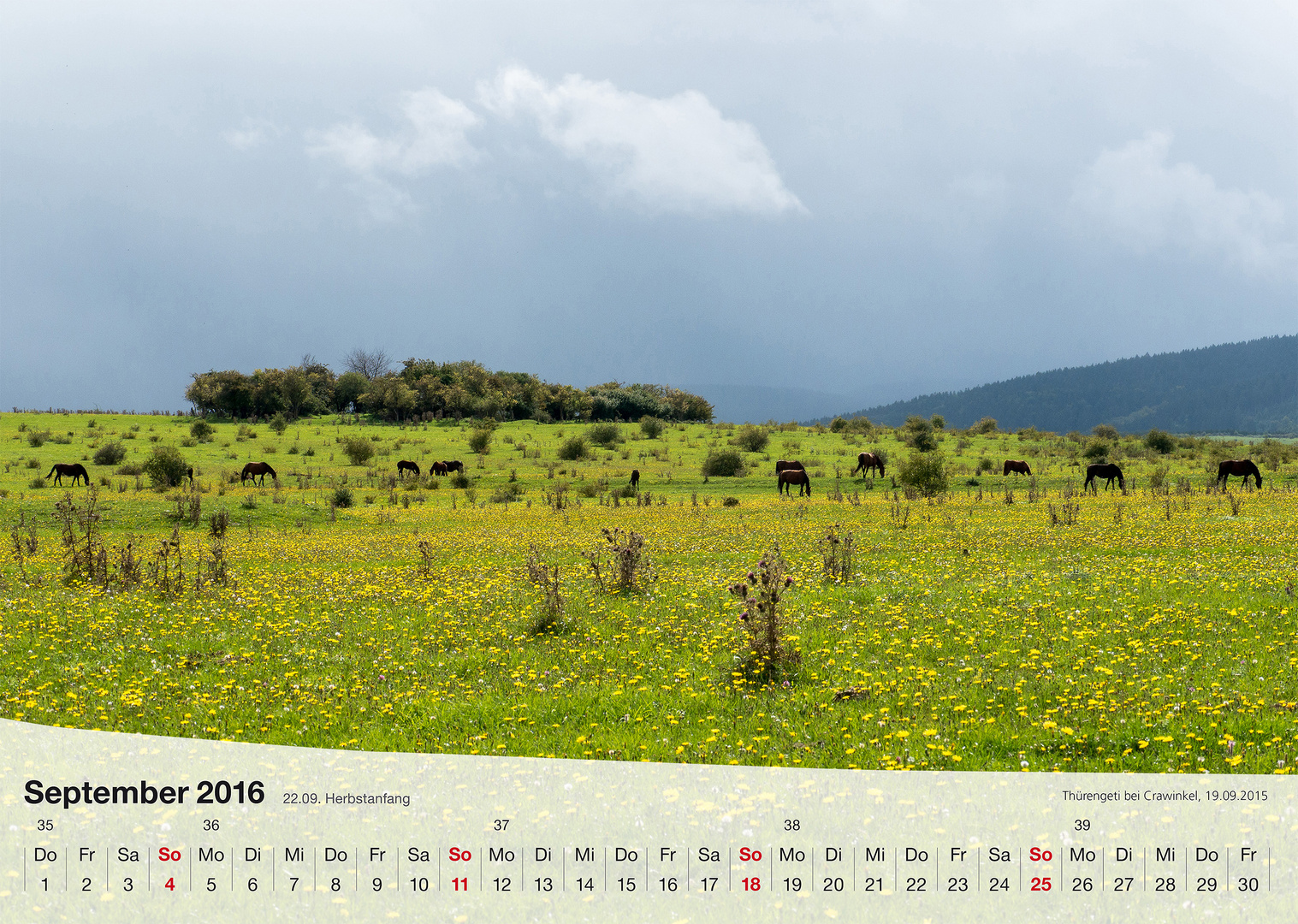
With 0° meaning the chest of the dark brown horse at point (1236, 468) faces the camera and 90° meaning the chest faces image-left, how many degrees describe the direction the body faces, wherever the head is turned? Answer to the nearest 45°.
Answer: approximately 270°

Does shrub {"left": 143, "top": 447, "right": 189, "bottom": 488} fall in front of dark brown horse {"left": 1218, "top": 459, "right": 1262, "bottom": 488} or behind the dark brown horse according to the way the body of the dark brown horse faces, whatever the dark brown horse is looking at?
behind

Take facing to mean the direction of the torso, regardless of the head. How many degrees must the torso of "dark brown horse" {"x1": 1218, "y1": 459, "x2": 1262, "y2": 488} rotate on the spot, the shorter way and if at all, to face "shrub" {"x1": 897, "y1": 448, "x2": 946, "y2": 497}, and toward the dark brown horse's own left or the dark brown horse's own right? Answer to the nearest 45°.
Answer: approximately 135° to the dark brown horse's own right

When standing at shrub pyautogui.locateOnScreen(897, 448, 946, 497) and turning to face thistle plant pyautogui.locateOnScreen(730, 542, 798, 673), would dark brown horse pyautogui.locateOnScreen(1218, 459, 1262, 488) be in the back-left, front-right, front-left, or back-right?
back-left

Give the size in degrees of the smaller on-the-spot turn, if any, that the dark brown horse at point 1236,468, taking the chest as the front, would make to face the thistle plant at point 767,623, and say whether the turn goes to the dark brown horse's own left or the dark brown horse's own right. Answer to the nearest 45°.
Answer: approximately 90° to the dark brown horse's own right
